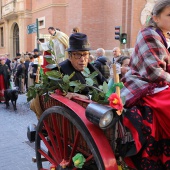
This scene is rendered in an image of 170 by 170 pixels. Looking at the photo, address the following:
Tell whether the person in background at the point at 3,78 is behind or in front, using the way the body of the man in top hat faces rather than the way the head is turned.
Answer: behind

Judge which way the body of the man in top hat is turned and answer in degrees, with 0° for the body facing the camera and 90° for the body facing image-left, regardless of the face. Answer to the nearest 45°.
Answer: approximately 315°
